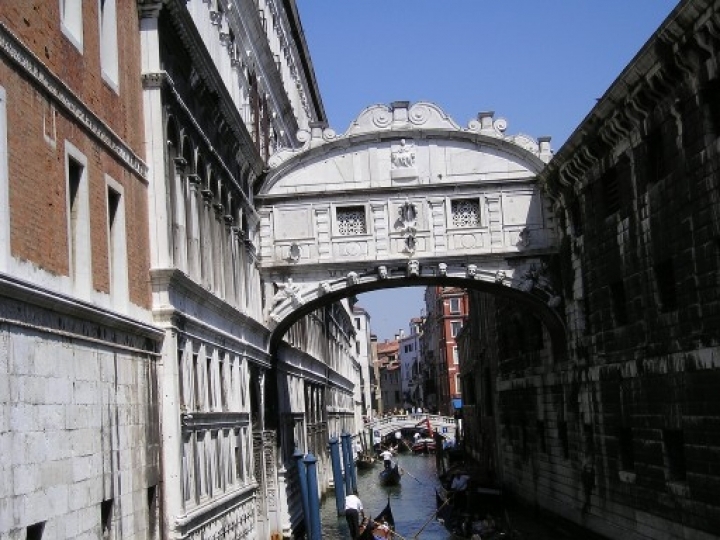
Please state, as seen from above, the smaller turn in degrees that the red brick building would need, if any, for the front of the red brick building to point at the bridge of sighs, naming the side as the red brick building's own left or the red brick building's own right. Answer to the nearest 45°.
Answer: approximately 90° to the red brick building's own left

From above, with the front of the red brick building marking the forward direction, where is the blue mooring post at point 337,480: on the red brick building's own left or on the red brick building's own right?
on the red brick building's own left

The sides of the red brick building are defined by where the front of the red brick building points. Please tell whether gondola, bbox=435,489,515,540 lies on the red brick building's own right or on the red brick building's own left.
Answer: on the red brick building's own left

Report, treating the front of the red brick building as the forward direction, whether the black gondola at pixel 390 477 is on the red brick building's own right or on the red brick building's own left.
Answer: on the red brick building's own left

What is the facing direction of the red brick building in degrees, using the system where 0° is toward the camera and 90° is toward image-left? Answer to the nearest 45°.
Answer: approximately 315°
